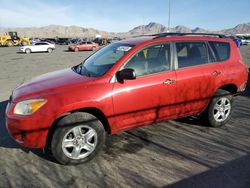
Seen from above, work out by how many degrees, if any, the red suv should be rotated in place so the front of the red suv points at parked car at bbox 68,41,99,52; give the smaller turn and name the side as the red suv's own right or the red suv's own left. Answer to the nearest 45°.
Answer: approximately 135° to the red suv's own right

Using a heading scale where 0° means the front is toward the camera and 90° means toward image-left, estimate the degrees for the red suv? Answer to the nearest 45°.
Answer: approximately 45°

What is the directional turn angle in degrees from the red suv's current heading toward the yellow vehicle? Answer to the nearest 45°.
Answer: approximately 90° to its right

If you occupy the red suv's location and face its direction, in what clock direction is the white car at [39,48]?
The white car is roughly at 4 o'clock from the red suv.
